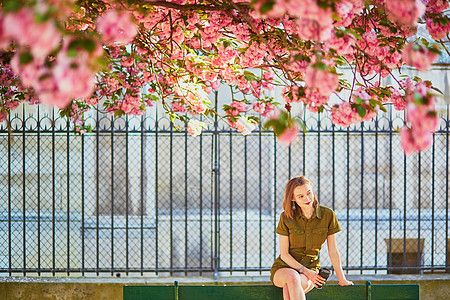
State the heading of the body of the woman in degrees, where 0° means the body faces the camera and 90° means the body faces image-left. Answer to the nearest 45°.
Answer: approximately 0°

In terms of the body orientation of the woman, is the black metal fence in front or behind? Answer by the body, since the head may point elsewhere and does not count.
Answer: behind
